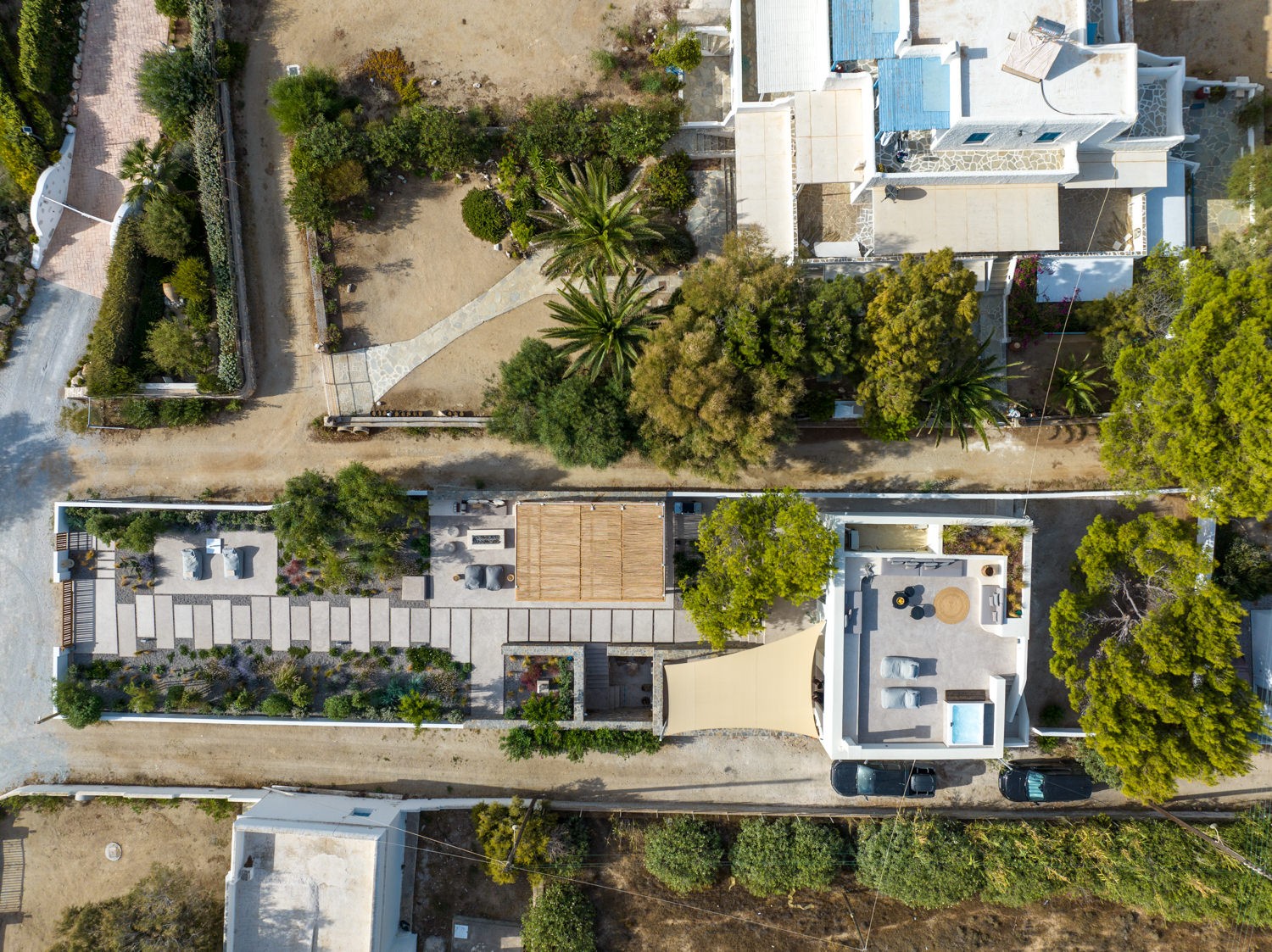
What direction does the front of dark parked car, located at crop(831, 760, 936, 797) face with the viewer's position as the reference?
facing to the left of the viewer

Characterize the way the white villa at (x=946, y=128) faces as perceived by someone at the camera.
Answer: facing the viewer

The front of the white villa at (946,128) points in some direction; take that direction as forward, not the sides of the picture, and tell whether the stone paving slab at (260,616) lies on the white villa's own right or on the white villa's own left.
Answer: on the white villa's own right

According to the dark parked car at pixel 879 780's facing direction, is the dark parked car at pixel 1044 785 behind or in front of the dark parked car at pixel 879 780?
behind

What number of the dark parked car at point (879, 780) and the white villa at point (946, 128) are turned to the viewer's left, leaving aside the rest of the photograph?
1

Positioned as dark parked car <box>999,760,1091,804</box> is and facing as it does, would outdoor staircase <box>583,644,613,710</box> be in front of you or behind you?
in front

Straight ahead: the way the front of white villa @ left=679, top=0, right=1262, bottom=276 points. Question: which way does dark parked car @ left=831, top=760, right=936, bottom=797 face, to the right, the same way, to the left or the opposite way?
to the right

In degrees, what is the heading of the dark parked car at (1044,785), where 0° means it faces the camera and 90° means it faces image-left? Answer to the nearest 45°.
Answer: approximately 90°

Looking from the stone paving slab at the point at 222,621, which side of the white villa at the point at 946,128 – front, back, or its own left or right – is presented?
right

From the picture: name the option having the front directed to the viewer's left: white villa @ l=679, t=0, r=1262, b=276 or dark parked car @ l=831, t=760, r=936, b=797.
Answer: the dark parked car

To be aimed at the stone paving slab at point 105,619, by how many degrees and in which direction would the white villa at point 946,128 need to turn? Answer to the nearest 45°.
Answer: approximately 90° to its right
